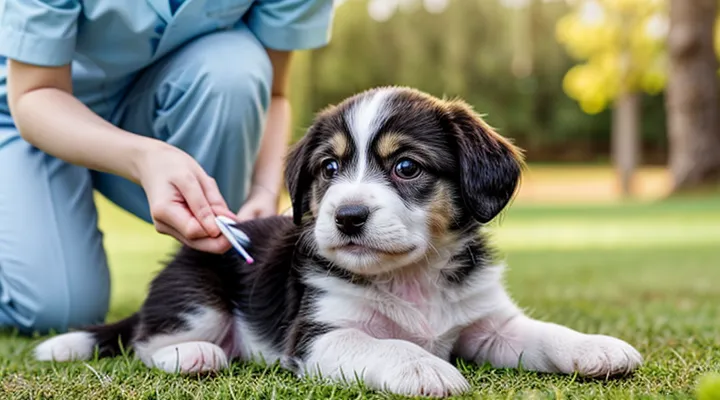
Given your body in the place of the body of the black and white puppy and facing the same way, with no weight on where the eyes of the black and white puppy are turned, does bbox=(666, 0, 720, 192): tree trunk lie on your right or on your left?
on your left

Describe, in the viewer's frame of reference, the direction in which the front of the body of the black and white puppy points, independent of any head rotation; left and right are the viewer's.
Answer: facing the viewer and to the right of the viewer

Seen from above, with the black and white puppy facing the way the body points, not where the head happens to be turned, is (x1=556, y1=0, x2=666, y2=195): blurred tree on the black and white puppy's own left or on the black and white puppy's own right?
on the black and white puppy's own left
